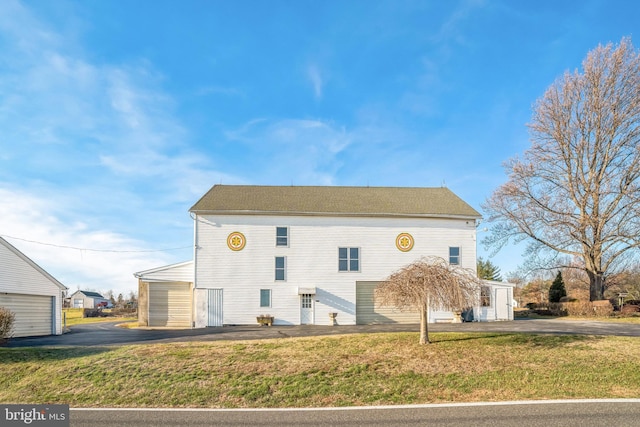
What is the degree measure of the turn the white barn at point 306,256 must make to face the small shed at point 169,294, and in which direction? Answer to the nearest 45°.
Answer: approximately 90° to its right

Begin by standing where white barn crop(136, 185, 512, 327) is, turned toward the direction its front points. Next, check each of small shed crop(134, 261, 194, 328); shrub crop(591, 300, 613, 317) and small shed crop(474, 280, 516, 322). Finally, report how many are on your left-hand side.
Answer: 2

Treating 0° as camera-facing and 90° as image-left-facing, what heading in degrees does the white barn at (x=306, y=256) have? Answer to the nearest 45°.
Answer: approximately 0°

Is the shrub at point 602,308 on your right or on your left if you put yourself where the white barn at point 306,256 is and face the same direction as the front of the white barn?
on your left

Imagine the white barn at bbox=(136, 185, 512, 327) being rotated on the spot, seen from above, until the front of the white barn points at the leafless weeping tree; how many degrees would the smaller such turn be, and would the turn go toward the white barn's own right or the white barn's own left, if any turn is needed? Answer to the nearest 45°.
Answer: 0° — it already faces it

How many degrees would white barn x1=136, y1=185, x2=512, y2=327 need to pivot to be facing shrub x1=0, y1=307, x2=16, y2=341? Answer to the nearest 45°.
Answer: approximately 45° to its right

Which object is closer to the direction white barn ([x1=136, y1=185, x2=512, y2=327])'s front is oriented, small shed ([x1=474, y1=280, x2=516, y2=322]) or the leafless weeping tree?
the leafless weeping tree

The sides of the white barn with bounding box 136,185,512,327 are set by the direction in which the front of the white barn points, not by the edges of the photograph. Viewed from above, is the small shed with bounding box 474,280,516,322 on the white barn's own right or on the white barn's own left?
on the white barn's own left

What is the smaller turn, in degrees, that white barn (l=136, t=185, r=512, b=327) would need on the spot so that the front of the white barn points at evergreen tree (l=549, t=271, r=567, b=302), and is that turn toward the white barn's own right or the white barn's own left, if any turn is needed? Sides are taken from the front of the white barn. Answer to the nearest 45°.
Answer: approximately 135° to the white barn's own left

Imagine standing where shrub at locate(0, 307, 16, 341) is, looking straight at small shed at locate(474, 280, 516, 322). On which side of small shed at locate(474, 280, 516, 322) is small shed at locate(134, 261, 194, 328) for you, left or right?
left

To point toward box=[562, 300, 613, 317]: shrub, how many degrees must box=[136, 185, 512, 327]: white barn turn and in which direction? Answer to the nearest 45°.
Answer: approximately 90° to its left
